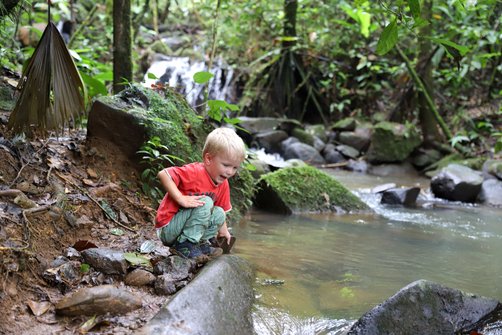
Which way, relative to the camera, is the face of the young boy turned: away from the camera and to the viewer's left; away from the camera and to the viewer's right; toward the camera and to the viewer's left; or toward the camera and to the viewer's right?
toward the camera and to the viewer's right

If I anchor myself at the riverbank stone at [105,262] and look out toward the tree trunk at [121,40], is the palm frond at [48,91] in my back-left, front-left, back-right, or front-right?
front-left

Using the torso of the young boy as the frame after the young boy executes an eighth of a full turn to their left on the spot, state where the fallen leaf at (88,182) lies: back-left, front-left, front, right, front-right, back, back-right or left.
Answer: back-left

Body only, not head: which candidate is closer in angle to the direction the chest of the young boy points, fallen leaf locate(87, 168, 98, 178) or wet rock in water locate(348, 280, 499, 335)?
the wet rock in water

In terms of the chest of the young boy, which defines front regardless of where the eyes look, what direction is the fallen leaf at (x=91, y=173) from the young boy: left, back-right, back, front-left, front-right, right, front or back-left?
back

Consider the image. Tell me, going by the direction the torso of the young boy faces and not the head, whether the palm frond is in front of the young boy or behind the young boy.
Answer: behind

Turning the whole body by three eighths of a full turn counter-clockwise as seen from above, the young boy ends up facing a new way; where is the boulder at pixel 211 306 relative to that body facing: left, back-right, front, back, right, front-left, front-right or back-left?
back

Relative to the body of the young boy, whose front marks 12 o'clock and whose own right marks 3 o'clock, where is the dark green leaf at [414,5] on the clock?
The dark green leaf is roughly at 9 o'clock from the young boy.

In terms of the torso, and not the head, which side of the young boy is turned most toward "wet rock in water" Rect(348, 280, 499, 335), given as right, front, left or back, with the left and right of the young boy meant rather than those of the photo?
front

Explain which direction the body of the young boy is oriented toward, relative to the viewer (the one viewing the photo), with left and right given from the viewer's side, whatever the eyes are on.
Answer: facing the viewer and to the right of the viewer

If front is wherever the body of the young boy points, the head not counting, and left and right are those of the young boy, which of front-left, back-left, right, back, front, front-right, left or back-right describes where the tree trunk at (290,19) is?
back-left
